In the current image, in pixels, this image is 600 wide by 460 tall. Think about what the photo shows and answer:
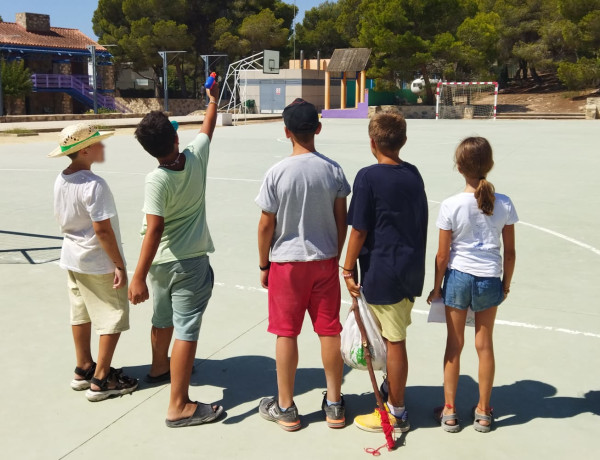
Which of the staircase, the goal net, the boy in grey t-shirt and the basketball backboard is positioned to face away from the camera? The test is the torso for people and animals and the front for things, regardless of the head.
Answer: the boy in grey t-shirt

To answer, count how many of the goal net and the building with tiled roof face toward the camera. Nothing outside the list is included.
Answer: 2

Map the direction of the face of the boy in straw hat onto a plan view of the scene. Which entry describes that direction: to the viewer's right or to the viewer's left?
to the viewer's right

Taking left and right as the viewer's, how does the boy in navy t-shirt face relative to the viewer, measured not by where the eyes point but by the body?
facing away from the viewer and to the left of the viewer

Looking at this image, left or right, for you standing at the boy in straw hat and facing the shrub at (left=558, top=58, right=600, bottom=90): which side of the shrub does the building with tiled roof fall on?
left

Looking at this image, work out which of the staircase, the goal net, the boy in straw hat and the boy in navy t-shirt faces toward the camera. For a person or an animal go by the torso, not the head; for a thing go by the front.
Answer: the goal net

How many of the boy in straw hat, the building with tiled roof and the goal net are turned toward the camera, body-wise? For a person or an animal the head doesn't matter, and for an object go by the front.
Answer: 2

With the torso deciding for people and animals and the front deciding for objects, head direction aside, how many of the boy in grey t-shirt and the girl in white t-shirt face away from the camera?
2

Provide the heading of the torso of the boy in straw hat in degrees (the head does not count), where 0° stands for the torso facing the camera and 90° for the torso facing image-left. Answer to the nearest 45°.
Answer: approximately 225°

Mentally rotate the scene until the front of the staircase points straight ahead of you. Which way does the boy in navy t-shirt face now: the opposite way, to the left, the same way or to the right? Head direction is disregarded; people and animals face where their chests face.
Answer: to the left

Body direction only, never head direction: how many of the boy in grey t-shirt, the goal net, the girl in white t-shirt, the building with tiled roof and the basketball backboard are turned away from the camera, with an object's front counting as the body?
2

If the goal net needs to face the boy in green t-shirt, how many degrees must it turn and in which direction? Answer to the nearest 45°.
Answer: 0° — it already faces them
